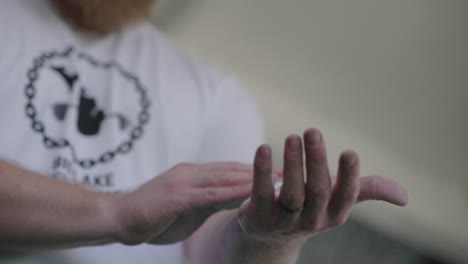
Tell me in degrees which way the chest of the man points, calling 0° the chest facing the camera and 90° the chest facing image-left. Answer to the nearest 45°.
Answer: approximately 0°
